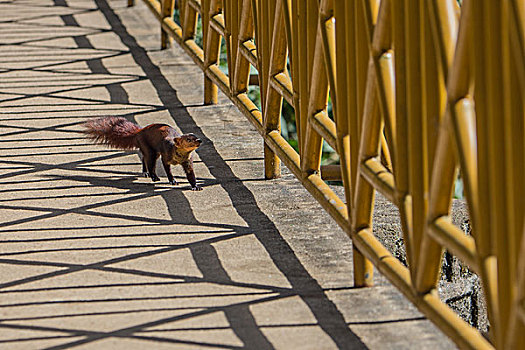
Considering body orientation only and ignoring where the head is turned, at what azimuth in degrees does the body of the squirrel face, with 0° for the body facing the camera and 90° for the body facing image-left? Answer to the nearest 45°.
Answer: approximately 315°
